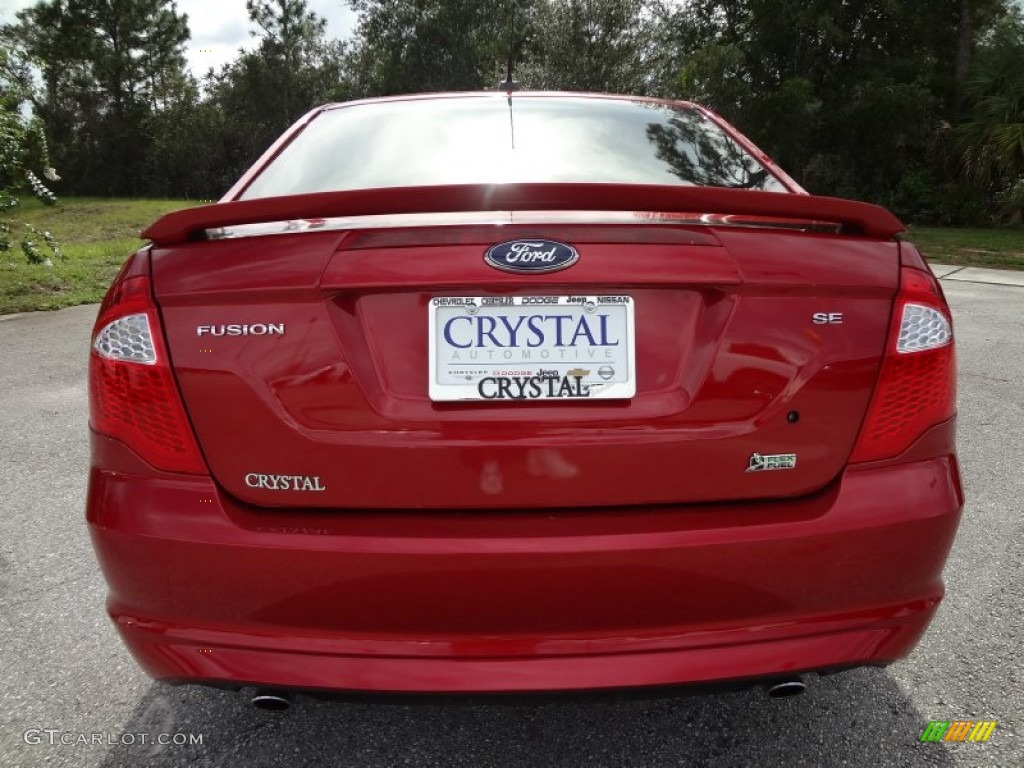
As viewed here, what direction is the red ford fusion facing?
away from the camera

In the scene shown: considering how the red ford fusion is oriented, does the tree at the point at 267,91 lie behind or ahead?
ahead

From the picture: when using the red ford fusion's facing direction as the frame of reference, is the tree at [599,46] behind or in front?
in front

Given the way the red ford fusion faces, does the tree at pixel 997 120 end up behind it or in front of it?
in front

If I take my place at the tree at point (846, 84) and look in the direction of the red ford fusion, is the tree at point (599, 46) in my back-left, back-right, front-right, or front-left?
back-right
